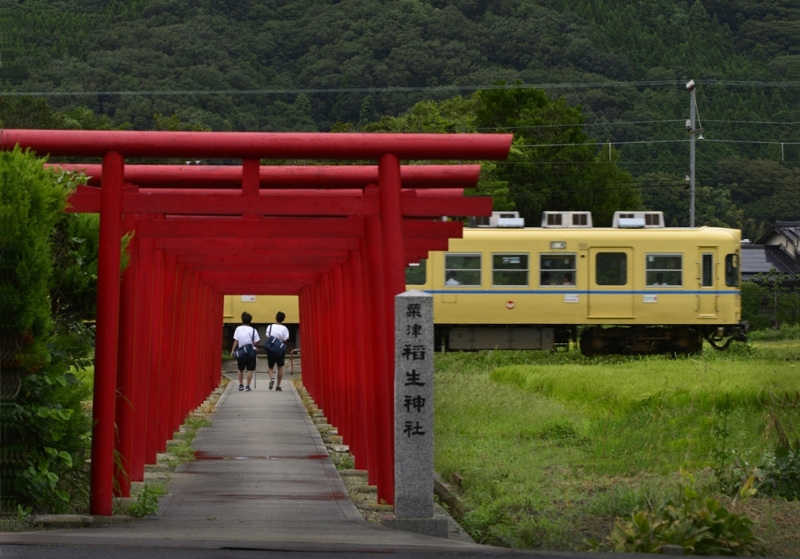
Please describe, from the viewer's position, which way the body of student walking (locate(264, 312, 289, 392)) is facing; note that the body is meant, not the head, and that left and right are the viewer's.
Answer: facing away from the viewer

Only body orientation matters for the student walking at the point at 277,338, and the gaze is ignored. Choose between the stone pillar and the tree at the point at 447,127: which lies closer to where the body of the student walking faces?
the tree

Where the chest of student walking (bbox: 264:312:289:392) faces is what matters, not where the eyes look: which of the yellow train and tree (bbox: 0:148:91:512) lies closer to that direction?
the yellow train

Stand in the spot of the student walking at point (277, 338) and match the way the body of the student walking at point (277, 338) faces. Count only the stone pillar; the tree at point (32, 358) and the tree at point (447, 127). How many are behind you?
2

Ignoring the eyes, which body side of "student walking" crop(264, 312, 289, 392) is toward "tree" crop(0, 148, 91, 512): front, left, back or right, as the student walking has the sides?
back

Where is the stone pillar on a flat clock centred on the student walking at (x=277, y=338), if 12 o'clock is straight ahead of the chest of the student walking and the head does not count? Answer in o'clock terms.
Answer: The stone pillar is roughly at 6 o'clock from the student walking.

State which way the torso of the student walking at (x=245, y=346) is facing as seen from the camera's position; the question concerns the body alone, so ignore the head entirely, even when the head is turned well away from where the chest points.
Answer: away from the camera

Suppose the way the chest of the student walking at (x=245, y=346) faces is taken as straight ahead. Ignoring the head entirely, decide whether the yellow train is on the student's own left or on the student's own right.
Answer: on the student's own right
